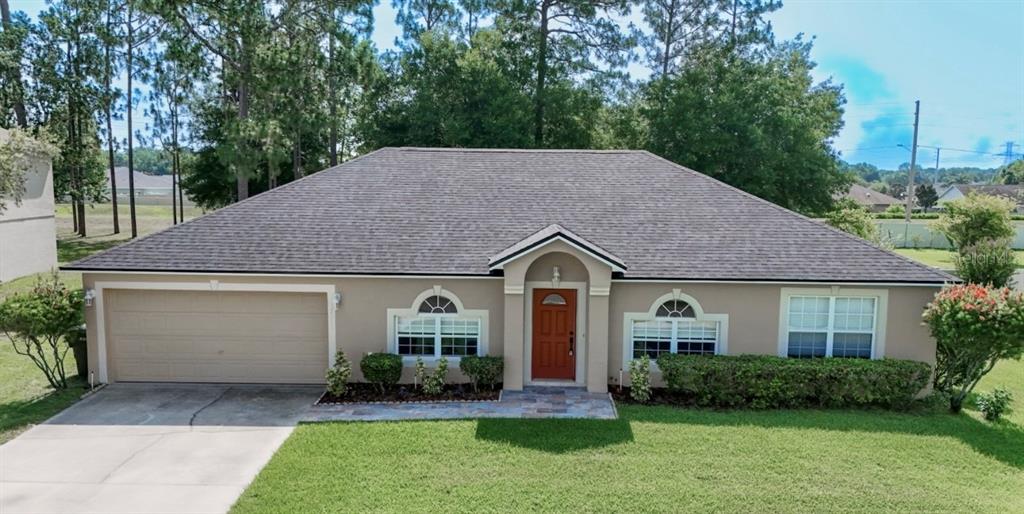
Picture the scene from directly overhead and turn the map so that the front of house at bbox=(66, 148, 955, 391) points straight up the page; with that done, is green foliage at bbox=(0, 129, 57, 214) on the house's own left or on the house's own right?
on the house's own right

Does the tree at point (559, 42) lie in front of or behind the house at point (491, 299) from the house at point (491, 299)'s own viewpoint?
behind

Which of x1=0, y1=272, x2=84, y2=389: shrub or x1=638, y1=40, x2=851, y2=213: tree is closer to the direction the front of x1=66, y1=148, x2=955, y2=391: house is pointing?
the shrub

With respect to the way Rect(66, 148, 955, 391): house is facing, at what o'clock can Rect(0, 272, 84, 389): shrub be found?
The shrub is roughly at 3 o'clock from the house.

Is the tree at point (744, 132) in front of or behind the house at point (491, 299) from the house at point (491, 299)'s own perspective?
behind

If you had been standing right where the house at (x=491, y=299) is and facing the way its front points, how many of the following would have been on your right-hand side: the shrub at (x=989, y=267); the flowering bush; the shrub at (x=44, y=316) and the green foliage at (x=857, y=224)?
1

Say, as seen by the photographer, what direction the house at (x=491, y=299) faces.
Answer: facing the viewer

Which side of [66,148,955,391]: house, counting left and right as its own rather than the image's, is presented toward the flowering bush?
left

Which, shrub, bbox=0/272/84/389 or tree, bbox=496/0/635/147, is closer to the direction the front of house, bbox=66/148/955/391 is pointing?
the shrub

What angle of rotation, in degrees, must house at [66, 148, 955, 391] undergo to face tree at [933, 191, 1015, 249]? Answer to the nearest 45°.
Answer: approximately 135° to its left

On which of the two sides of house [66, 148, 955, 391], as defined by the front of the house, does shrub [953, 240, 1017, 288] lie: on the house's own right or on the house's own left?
on the house's own left
